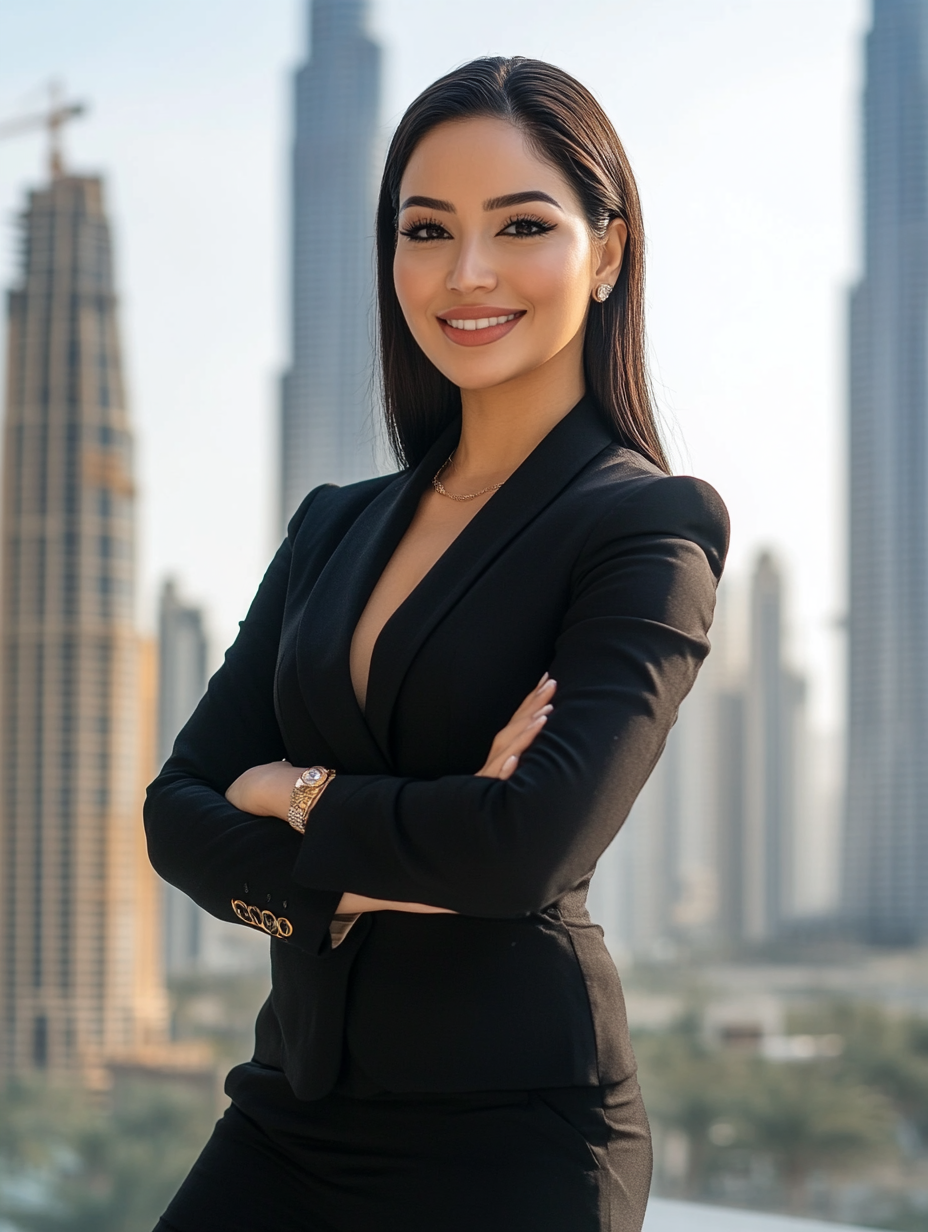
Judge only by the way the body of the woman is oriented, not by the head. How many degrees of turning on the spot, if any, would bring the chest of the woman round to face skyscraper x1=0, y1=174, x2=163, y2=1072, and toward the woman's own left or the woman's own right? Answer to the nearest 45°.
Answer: approximately 135° to the woman's own right

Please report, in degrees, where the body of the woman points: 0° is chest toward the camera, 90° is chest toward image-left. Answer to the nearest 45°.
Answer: approximately 45°

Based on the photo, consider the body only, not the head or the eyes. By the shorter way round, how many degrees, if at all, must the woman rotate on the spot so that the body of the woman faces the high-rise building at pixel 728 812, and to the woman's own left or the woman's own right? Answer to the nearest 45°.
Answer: approximately 135° to the woman's own right

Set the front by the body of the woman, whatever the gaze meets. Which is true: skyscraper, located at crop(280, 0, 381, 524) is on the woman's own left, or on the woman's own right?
on the woman's own right

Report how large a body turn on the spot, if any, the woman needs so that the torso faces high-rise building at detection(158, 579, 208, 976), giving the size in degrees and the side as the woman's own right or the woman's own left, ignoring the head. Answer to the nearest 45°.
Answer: approximately 135° to the woman's own right

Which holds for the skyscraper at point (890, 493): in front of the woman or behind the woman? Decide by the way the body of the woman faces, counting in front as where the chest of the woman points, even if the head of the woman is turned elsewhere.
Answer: behind

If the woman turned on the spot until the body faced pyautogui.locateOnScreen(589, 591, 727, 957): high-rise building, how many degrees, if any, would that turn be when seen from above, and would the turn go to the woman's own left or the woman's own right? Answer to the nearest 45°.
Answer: approximately 135° to the woman's own right

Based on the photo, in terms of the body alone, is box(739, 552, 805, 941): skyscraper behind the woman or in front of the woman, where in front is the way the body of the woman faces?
behind
